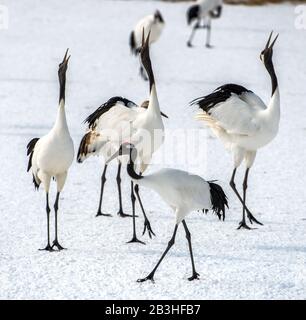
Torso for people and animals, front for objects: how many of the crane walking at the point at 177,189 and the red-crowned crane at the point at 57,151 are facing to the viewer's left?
1

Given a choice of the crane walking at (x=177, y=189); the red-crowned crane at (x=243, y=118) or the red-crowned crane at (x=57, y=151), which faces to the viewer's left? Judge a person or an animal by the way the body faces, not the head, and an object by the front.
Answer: the crane walking

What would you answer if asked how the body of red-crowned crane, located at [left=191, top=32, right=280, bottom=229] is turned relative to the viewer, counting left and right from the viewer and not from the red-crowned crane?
facing to the right of the viewer

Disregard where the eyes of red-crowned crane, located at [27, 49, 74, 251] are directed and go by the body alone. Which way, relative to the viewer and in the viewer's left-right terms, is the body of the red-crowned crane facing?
facing the viewer and to the right of the viewer

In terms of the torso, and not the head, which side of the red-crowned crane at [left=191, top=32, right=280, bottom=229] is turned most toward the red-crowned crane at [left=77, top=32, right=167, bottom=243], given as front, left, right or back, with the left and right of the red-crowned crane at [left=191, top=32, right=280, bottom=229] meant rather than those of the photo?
back

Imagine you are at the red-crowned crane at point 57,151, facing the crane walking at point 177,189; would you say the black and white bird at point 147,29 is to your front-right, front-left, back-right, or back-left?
back-left

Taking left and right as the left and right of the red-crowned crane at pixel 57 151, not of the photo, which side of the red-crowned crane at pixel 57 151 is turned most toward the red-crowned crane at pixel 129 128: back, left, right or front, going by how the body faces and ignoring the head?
left

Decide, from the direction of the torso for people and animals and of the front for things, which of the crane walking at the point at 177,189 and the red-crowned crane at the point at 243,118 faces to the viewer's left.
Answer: the crane walking

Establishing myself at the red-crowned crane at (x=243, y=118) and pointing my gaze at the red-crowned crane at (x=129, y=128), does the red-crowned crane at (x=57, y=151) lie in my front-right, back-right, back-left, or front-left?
front-left

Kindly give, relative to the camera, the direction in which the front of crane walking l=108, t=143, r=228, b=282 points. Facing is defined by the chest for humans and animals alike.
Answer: facing to the left of the viewer

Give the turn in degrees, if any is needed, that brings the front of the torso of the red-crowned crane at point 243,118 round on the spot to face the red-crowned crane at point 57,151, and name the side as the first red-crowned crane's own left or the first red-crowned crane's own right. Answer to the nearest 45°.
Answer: approximately 135° to the first red-crowned crane's own right

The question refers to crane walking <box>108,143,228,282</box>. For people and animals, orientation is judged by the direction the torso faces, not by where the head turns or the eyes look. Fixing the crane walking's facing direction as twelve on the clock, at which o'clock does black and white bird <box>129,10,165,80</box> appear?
The black and white bird is roughly at 3 o'clock from the crane walking.

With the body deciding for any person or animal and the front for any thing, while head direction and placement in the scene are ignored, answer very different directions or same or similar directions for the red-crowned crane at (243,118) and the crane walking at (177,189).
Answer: very different directions
